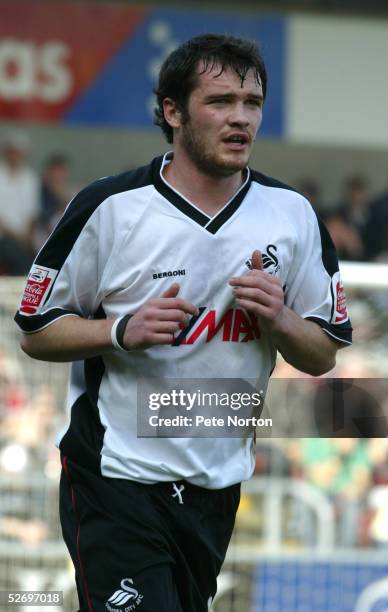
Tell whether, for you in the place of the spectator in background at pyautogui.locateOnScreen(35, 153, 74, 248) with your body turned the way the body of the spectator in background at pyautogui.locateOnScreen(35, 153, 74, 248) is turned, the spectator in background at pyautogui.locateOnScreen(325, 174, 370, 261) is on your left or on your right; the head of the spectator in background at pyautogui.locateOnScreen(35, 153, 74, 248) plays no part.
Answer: on your left

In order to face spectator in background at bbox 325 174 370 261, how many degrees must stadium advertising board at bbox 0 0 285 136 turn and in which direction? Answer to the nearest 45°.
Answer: approximately 90° to its left

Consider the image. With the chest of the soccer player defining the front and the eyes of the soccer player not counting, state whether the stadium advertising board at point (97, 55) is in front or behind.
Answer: behind

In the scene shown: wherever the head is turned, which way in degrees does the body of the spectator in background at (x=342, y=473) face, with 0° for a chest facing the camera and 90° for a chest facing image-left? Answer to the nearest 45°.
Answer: approximately 0°

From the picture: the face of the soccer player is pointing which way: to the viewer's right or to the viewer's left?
to the viewer's right
